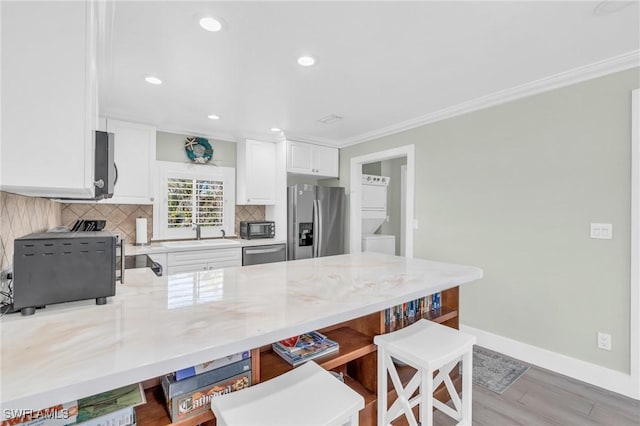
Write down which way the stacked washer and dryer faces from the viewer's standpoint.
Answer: facing the viewer and to the right of the viewer

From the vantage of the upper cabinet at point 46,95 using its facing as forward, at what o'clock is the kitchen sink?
The kitchen sink is roughly at 10 o'clock from the upper cabinet.

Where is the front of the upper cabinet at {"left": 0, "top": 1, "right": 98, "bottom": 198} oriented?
to the viewer's right

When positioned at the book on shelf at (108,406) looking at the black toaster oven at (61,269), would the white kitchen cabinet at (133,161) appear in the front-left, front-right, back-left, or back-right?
front-right

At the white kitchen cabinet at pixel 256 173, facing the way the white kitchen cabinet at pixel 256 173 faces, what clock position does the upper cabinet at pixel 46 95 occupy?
The upper cabinet is roughly at 2 o'clock from the white kitchen cabinet.

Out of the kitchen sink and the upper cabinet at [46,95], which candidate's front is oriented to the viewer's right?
the upper cabinet

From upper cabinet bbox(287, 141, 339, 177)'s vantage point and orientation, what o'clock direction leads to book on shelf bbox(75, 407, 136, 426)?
The book on shelf is roughly at 2 o'clock from the upper cabinet.

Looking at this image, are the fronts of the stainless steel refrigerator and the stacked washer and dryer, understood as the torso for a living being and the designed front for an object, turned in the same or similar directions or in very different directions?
same or similar directions

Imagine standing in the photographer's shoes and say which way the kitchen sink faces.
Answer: facing the viewer

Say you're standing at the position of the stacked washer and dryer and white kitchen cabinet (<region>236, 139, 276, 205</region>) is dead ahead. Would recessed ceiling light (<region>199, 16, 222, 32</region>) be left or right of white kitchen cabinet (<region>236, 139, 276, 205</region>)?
left

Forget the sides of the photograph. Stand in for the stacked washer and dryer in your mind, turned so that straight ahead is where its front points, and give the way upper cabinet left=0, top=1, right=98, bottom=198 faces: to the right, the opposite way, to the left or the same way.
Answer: to the left

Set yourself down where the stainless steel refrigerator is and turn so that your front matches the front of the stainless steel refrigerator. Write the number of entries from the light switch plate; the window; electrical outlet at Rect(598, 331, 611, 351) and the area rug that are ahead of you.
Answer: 3

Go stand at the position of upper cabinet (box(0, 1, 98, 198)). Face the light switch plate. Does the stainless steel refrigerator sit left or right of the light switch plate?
left

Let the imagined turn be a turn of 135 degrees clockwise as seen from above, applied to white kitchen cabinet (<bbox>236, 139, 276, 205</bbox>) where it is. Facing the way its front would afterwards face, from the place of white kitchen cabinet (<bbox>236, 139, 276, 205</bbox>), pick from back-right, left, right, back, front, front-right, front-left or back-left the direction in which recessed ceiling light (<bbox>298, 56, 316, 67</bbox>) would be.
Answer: left
